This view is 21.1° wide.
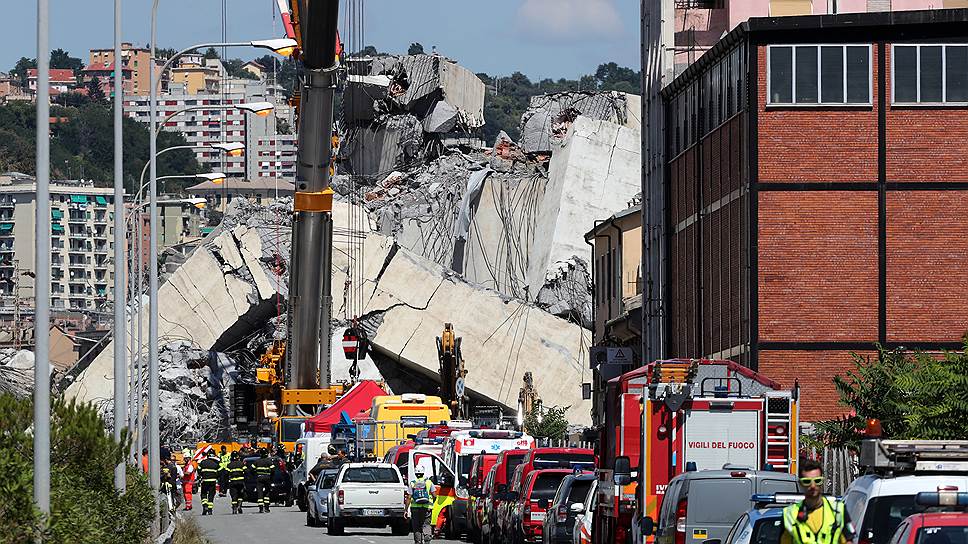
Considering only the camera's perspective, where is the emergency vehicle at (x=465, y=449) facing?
facing the viewer

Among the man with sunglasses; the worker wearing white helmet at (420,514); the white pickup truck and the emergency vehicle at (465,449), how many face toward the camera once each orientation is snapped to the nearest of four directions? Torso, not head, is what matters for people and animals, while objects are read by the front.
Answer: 2

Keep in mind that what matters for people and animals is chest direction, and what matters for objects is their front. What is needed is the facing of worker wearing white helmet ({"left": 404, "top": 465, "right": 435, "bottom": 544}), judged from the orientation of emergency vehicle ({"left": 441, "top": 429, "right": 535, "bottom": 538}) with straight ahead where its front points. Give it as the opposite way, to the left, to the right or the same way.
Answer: the opposite way

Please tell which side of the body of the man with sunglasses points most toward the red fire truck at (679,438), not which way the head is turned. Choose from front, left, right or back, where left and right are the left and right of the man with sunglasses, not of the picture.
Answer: back

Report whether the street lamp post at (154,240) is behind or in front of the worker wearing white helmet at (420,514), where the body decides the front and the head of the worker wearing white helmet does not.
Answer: in front

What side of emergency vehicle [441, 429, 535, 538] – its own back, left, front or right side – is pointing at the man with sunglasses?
front

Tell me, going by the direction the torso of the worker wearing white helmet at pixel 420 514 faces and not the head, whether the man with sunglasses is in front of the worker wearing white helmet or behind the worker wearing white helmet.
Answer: behind

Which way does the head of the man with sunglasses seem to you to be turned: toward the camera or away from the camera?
toward the camera

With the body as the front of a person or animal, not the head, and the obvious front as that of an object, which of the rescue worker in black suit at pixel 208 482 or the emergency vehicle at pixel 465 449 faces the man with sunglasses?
the emergency vehicle

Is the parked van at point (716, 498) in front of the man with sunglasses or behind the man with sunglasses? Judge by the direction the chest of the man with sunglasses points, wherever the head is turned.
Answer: behind
